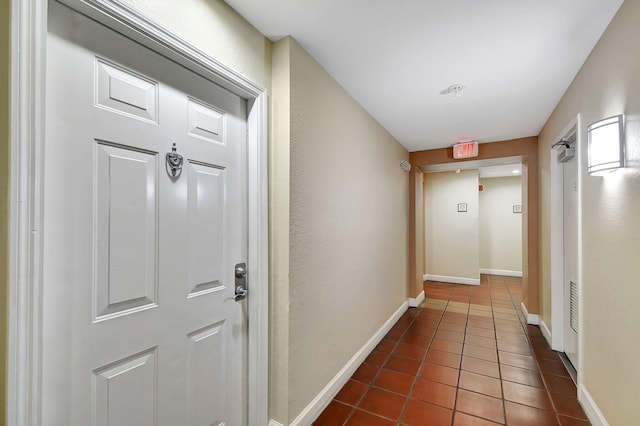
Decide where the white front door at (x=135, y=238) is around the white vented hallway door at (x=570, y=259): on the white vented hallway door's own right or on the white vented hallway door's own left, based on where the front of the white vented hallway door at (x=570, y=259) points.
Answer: on the white vented hallway door's own left

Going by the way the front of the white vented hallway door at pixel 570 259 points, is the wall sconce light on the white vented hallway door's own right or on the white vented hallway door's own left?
on the white vented hallway door's own left

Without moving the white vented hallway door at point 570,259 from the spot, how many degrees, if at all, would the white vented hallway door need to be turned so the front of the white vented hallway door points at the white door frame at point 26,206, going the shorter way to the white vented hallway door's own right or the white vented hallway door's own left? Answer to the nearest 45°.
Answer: approximately 90° to the white vented hallway door's own left

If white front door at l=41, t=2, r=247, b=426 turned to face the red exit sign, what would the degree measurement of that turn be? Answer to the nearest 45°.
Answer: approximately 45° to its left

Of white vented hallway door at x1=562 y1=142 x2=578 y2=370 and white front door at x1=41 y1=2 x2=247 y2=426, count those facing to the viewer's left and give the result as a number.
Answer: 1

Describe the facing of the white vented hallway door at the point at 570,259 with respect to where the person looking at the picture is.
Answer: facing to the left of the viewer

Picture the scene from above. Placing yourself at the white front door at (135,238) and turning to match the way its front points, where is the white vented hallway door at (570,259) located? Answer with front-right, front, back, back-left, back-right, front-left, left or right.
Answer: front-left

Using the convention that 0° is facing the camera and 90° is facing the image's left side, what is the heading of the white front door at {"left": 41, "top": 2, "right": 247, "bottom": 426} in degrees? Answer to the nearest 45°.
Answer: approximately 315°
